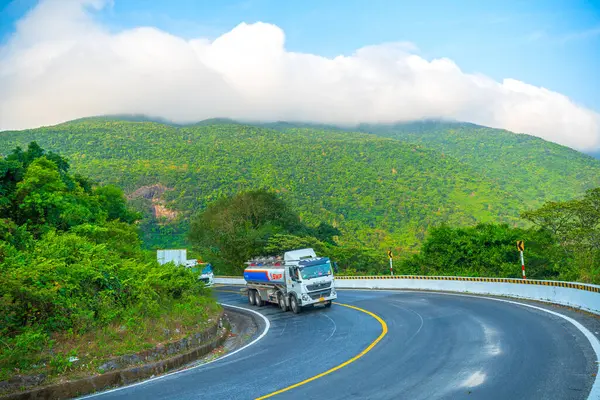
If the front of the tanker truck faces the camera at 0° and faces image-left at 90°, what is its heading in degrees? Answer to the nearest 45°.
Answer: approximately 315°
